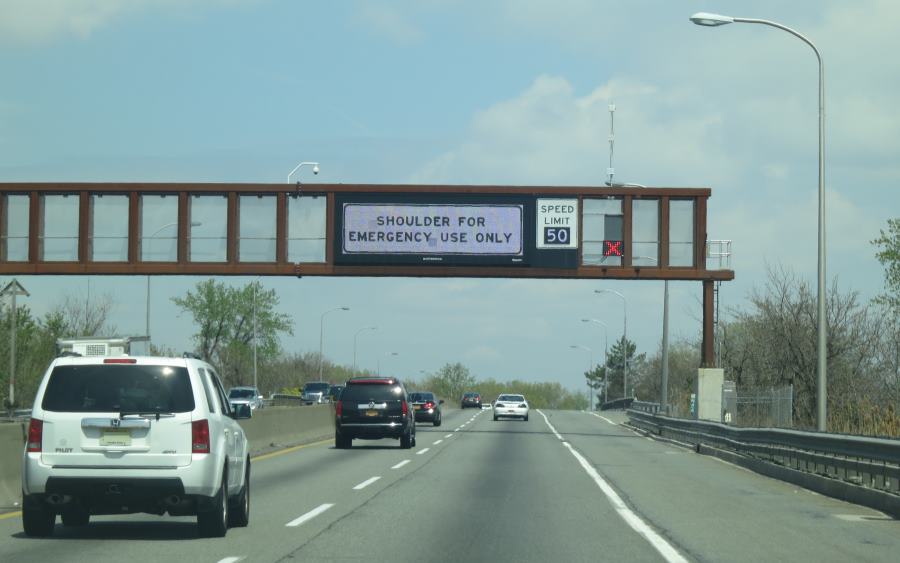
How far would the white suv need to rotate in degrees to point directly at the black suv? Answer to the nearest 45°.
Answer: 0° — it already faces it

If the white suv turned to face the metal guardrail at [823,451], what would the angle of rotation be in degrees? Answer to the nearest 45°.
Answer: approximately 45° to its right

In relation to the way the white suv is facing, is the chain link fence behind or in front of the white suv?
in front

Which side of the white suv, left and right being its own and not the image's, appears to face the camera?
back

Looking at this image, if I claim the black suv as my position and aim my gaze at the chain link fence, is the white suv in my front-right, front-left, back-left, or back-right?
back-right

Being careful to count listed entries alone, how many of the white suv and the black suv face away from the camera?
2

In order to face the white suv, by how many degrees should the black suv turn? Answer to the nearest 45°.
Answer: approximately 180°

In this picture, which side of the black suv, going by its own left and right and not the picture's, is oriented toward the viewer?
back

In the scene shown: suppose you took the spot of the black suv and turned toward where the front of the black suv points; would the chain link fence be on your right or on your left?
on your right

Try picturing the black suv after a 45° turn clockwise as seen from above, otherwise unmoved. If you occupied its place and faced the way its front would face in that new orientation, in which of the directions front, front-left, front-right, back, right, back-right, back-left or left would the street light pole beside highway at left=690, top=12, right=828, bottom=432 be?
right
